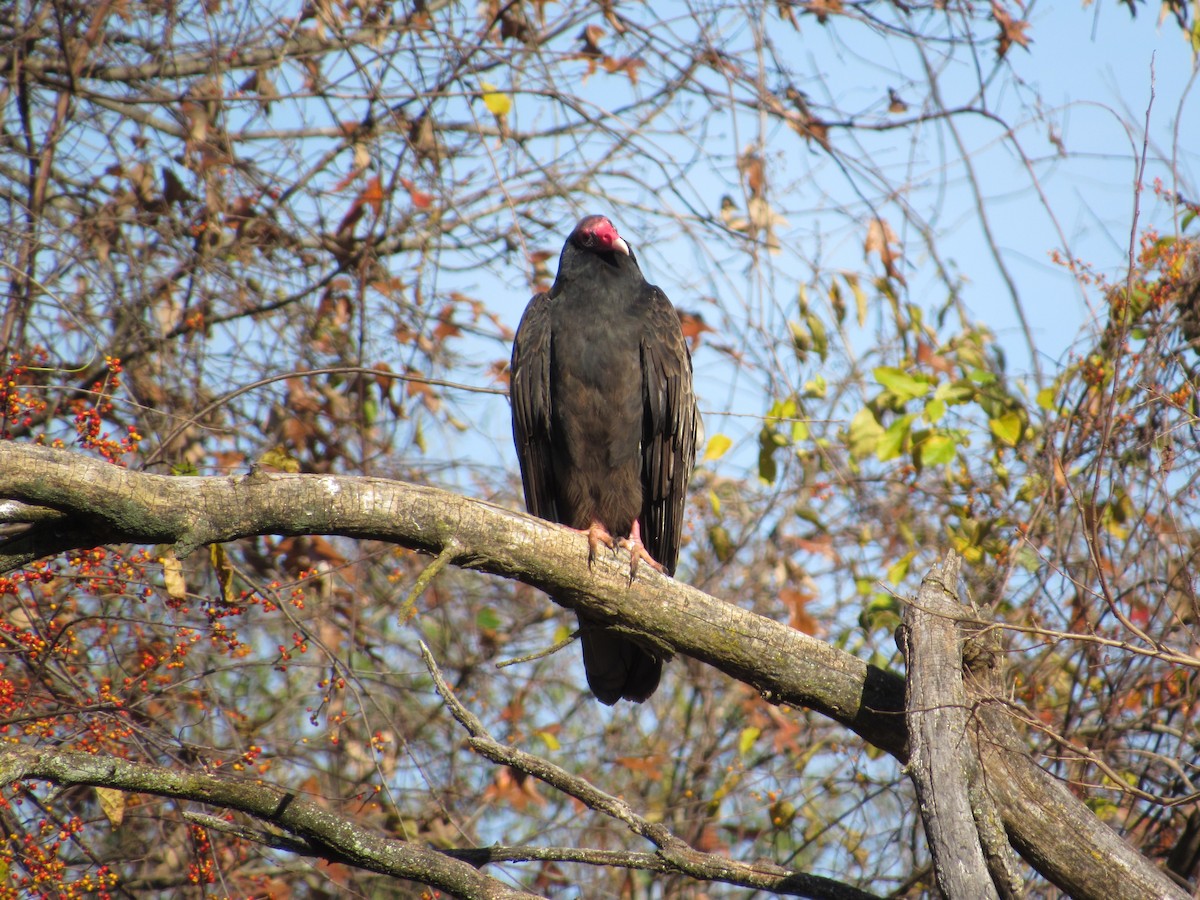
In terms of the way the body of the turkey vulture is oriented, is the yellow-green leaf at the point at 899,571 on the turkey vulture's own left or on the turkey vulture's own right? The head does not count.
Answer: on the turkey vulture's own left

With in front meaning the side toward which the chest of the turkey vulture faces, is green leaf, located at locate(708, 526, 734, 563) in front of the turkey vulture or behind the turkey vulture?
behind

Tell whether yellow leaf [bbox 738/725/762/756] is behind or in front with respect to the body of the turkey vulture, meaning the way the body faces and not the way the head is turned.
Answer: behind

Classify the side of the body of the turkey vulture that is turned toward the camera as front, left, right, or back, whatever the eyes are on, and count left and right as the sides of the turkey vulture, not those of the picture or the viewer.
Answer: front
